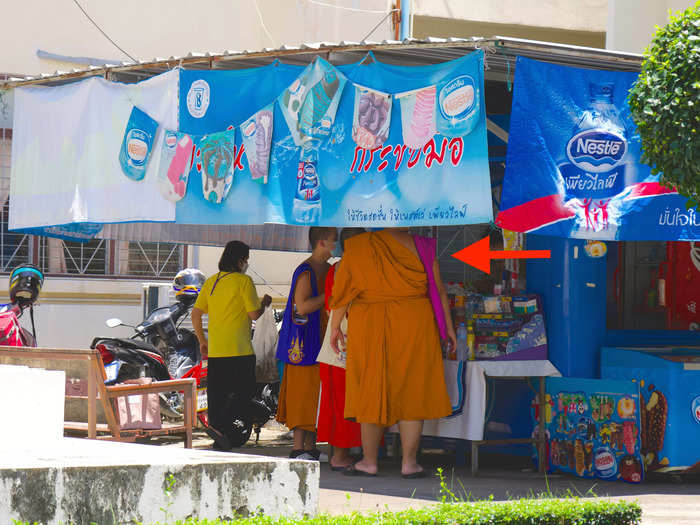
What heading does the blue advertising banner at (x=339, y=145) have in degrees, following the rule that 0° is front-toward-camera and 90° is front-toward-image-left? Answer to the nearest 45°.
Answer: approximately 0°

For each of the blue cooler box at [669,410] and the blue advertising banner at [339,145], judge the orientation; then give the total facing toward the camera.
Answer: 2

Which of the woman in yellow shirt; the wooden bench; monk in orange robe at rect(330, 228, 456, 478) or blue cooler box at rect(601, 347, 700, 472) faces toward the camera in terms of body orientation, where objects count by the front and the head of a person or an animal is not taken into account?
the blue cooler box

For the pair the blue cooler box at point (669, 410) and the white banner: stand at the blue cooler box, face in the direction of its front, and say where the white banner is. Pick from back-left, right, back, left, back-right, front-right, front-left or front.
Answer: right

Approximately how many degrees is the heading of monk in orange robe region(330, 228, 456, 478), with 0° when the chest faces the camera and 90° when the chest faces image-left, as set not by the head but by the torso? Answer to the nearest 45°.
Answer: approximately 180°

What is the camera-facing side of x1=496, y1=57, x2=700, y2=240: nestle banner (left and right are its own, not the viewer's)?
front

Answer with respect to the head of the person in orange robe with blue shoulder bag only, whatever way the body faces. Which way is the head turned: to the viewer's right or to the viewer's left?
to the viewer's right

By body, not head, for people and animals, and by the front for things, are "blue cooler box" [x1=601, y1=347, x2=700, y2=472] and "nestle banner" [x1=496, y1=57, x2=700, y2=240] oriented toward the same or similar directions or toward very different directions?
same or similar directions

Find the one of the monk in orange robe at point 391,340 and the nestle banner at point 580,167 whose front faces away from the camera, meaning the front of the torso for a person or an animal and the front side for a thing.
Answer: the monk in orange robe

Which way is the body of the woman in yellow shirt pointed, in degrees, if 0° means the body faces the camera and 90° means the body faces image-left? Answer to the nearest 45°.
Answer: approximately 225°

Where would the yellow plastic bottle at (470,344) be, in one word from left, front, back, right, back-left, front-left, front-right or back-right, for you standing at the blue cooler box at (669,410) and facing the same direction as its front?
right

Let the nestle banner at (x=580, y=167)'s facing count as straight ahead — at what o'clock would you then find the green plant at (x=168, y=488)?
The green plant is roughly at 1 o'clock from the nestle banner.

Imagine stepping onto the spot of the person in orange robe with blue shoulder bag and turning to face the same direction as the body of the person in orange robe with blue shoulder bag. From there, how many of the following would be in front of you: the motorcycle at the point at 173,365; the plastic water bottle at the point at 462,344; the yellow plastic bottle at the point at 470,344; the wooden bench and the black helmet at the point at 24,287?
2

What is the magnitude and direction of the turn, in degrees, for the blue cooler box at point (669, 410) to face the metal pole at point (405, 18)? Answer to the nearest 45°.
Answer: approximately 135° to its right

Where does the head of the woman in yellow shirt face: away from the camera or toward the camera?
away from the camera
